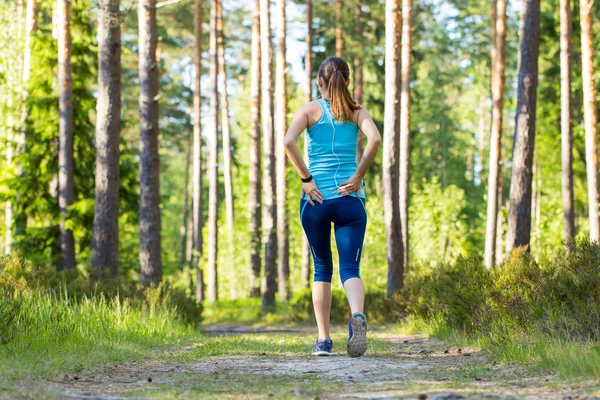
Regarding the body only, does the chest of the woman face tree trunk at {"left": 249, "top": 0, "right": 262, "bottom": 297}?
yes

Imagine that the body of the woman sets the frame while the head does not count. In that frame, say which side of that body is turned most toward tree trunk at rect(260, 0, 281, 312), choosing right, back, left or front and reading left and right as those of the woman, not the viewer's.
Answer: front

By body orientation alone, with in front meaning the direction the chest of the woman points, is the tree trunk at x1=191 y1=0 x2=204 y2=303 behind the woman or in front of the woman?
in front

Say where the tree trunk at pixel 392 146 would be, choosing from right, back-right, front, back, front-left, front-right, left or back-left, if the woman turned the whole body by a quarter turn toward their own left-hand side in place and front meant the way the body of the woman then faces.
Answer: right

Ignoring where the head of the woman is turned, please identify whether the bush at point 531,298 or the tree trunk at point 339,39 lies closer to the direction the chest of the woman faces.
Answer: the tree trunk

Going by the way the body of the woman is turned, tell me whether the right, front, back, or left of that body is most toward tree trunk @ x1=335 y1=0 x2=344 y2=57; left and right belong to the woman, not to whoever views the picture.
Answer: front

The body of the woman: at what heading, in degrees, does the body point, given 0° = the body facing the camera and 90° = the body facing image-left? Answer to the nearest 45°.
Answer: approximately 180°

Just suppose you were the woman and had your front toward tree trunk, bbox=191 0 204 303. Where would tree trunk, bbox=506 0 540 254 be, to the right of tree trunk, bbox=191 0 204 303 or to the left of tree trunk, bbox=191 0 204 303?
right

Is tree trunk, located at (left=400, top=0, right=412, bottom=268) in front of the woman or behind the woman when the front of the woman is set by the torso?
in front
